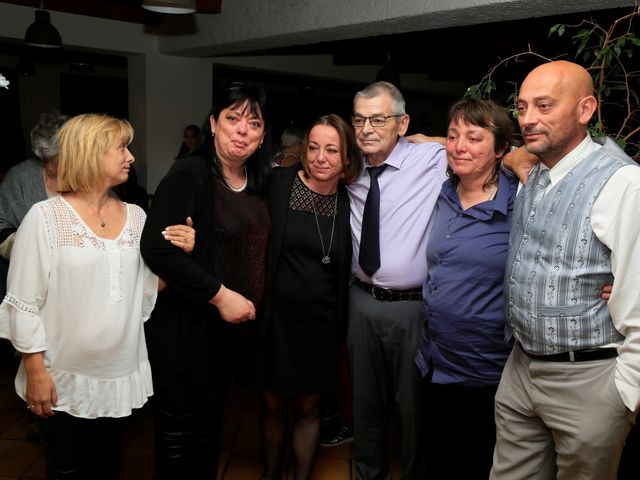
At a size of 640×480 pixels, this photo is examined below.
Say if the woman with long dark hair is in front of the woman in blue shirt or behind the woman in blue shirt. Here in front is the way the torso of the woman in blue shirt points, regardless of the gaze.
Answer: in front

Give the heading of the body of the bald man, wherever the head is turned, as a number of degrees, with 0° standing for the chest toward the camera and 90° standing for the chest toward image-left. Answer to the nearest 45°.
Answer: approximately 45°

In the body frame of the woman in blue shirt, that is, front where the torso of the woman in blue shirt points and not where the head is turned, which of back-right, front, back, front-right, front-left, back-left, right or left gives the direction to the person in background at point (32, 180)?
front-right

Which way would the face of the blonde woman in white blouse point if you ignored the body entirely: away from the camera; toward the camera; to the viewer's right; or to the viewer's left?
to the viewer's right

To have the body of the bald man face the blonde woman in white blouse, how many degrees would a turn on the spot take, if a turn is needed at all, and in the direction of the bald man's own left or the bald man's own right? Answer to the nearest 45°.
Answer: approximately 45° to the bald man's own right

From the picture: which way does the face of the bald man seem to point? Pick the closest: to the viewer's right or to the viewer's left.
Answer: to the viewer's left

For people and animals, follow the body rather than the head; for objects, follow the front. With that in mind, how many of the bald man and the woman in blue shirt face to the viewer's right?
0

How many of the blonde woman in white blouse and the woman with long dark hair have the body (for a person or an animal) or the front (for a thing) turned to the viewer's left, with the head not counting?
0

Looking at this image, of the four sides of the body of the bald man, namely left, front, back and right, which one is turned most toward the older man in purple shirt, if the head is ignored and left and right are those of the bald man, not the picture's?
right
